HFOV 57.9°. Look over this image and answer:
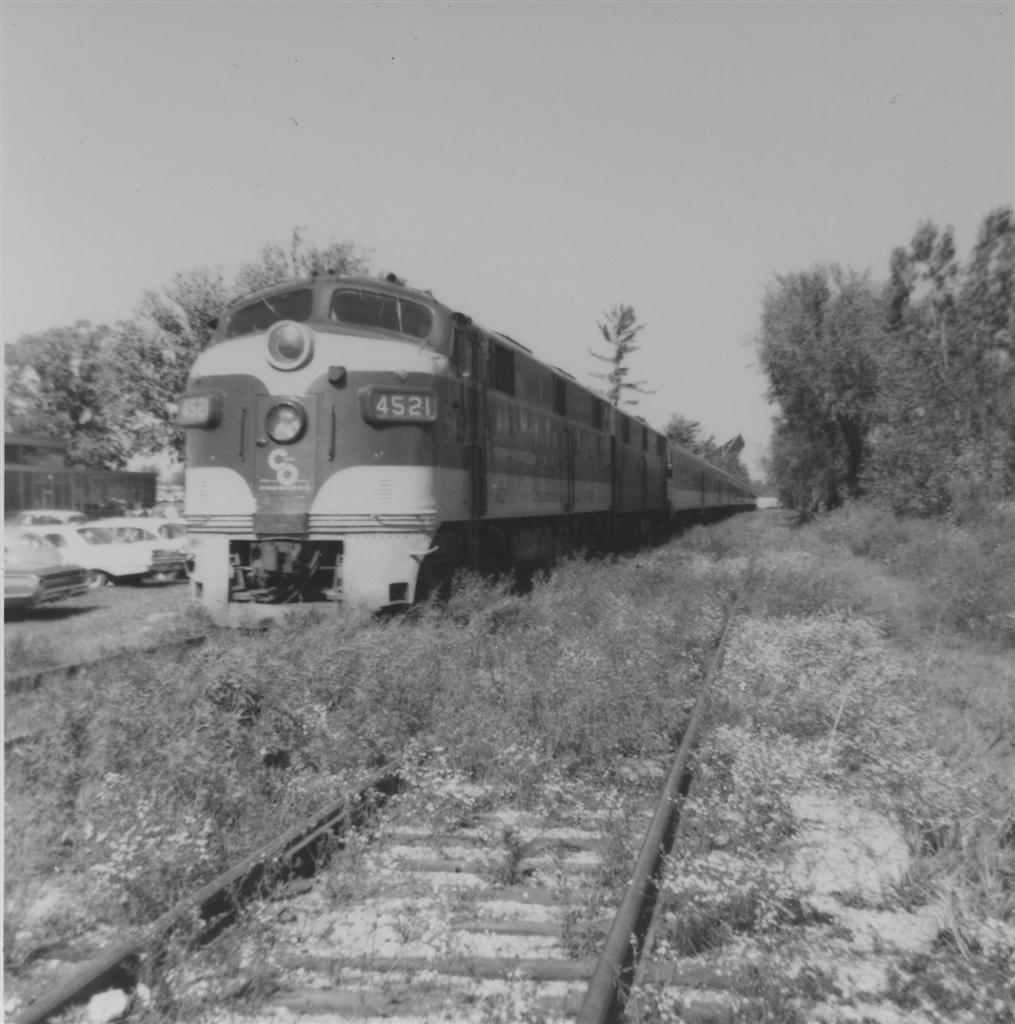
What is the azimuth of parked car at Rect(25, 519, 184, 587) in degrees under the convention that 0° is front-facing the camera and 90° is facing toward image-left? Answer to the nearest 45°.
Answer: approximately 315°

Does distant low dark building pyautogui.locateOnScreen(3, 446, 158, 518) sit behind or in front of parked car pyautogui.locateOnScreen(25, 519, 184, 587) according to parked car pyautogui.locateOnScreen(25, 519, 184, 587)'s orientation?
behind

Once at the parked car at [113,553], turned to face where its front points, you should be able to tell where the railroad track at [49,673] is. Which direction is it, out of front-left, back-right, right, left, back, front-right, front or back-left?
left
